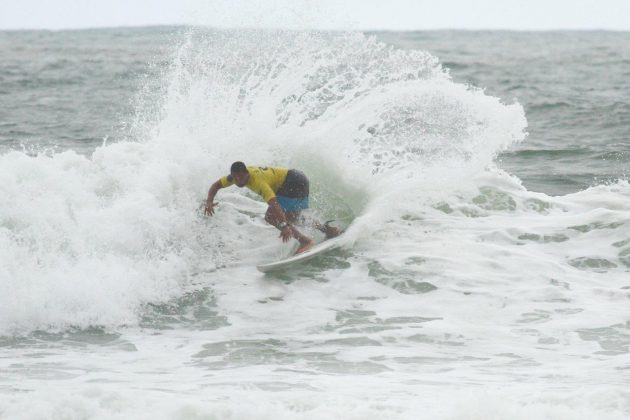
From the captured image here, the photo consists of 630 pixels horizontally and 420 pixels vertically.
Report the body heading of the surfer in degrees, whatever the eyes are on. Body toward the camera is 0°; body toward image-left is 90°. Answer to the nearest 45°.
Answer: approximately 45°
